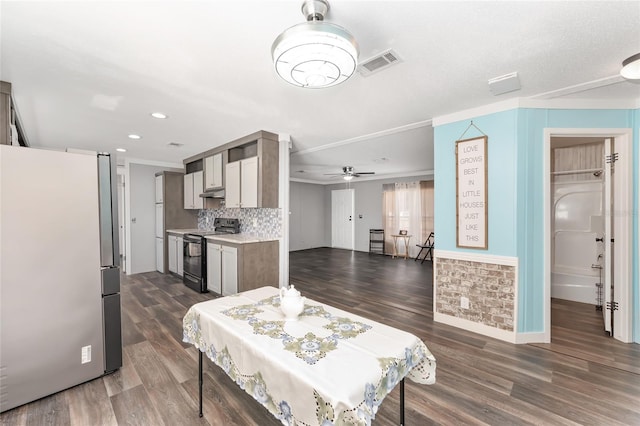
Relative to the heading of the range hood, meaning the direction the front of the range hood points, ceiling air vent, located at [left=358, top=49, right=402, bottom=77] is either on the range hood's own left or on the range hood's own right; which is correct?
on the range hood's own left

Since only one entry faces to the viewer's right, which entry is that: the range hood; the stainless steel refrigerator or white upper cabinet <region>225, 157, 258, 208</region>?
the stainless steel refrigerator

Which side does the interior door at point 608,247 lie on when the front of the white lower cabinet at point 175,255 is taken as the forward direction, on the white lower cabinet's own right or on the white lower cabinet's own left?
on the white lower cabinet's own left

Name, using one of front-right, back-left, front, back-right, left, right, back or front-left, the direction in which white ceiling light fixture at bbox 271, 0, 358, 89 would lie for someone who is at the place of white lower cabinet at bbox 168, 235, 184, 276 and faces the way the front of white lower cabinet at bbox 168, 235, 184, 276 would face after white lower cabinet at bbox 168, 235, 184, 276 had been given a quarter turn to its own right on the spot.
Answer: back-left

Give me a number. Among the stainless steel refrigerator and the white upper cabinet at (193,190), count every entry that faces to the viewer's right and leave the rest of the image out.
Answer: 1

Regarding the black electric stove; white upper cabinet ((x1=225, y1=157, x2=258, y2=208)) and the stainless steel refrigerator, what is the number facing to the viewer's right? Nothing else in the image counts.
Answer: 1

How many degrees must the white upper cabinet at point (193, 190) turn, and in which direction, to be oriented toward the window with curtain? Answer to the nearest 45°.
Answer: approximately 135° to its left

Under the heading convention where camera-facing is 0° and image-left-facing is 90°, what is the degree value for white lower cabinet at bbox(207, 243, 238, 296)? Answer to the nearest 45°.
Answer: approximately 45°

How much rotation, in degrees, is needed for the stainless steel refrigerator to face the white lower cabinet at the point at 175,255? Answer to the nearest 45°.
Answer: approximately 45° to its left

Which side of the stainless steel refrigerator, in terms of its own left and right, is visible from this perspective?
right

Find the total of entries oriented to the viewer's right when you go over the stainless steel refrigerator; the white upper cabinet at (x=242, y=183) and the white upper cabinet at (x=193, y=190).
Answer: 1
